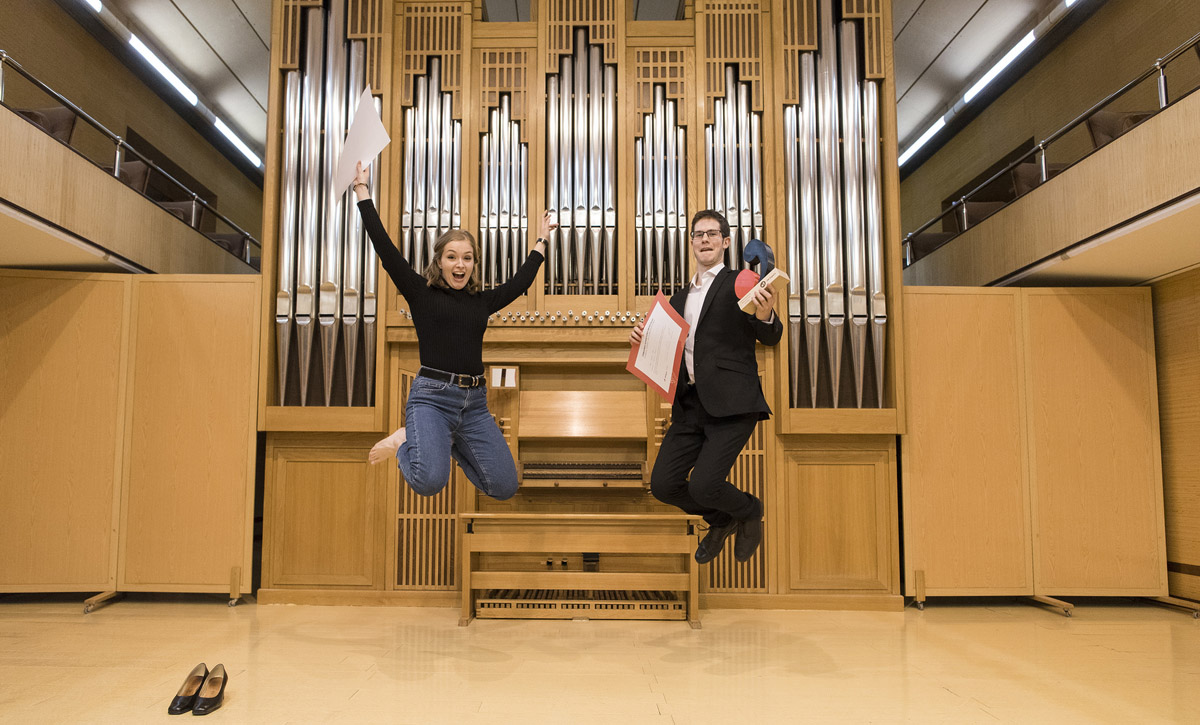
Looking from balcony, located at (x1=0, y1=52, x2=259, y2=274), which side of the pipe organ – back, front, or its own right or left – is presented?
right

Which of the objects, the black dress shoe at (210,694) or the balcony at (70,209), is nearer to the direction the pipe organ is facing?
the black dress shoe

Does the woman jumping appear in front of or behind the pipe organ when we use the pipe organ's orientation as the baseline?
in front

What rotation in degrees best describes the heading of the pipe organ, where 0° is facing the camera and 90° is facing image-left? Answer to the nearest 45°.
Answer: approximately 0°

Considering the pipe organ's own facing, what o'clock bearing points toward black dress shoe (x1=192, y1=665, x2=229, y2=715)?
The black dress shoe is roughly at 1 o'clock from the pipe organ.

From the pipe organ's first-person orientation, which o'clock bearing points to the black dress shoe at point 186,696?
The black dress shoe is roughly at 1 o'clock from the pipe organ.

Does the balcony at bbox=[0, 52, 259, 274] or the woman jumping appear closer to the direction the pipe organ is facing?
the woman jumping

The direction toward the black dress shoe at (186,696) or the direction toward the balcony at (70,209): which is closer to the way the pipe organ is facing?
the black dress shoe
